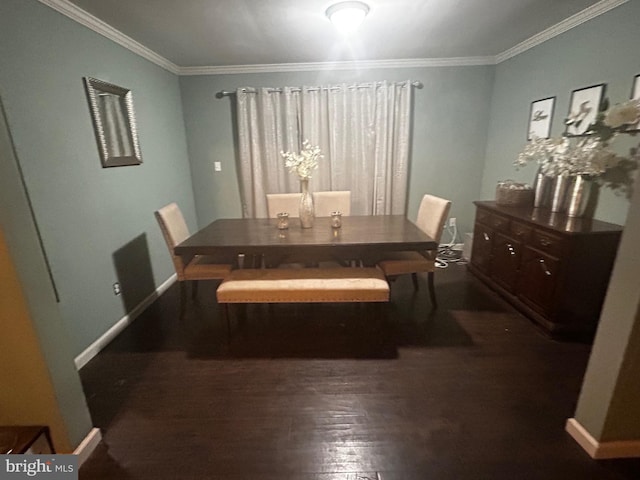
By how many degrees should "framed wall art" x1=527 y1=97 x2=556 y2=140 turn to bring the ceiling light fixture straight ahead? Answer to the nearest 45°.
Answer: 0° — it already faces it

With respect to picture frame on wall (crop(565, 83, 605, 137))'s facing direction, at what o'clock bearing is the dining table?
The dining table is roughly at 12 o'clock from the picture frame on wall.

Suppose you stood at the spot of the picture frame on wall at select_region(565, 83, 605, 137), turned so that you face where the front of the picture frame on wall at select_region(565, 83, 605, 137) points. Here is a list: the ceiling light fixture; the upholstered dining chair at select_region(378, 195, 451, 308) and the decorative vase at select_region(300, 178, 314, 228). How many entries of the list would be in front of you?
3

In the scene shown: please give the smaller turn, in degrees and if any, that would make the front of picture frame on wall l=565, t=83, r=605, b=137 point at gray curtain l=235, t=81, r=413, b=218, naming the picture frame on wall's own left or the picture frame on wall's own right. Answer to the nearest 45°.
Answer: approximately 45° to the picture frame on wall's own right

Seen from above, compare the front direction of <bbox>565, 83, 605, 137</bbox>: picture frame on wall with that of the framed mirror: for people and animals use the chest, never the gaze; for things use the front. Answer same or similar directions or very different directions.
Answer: very different directions

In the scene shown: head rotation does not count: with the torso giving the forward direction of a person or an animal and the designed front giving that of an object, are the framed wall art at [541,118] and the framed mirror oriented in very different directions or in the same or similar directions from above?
very different directions
